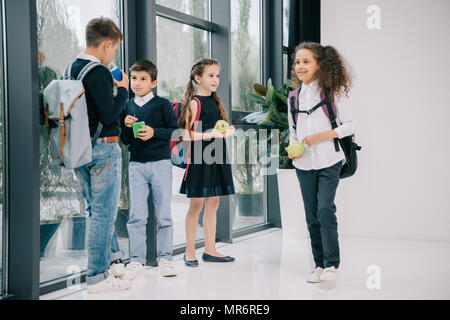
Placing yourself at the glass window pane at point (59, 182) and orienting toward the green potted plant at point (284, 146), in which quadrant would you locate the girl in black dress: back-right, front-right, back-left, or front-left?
front-right

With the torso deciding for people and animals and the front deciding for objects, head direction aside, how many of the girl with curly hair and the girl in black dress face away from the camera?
0

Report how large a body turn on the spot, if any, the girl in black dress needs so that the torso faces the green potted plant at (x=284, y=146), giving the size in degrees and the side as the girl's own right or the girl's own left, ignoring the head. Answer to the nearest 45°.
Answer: approximately 90° to the girl's own left

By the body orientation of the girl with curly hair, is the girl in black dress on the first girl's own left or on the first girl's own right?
on the first girl's own right

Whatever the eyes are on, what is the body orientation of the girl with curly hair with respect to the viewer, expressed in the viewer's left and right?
facing the viewer and to the left of the viewer

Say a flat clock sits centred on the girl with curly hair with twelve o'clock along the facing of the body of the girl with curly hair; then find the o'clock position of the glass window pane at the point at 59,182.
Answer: The glass window pane is roughly at 1 o'clock from the girl with curly hair.

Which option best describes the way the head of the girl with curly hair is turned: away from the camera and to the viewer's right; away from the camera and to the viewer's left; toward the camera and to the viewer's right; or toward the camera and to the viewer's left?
toward the camera and to the viewer's left

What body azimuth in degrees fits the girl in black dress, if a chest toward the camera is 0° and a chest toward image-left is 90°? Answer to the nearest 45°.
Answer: approximately 315°

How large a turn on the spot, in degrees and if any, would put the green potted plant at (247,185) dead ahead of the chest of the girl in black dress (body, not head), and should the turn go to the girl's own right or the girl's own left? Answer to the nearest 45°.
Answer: approximately 135° to the girl's own left
